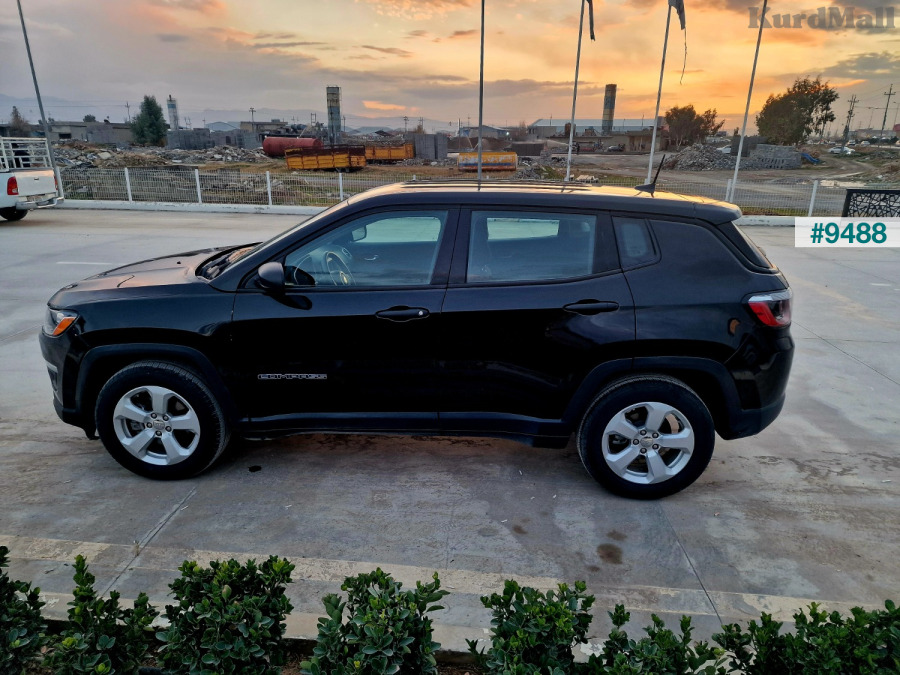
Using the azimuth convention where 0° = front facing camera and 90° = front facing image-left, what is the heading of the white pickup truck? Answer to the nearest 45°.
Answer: approximately 135°

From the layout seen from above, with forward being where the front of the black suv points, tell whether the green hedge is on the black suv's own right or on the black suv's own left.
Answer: on the black suv's own left

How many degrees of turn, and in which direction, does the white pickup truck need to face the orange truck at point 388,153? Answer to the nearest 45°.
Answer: approximately 90° to its right

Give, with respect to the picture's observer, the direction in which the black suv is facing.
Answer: facing to the left of the viewer

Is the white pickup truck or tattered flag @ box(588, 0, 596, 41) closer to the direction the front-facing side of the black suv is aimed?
the white pickup truck
